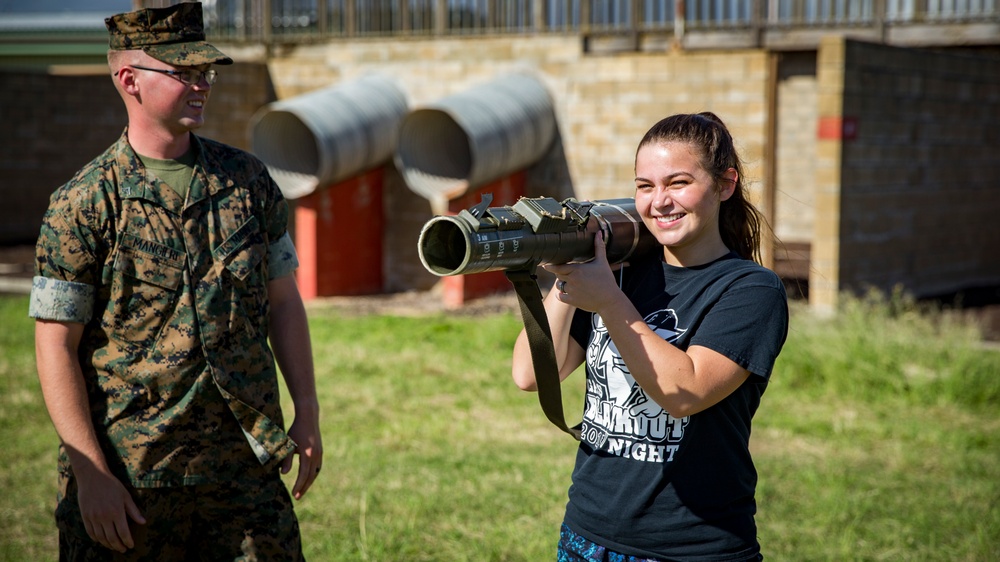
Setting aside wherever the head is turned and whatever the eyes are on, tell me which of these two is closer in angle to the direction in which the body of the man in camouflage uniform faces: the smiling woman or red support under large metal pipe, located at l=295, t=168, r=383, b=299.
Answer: the smiling woman

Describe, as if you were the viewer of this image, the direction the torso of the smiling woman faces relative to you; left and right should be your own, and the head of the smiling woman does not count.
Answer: facing the viewer and to the left of the viewer

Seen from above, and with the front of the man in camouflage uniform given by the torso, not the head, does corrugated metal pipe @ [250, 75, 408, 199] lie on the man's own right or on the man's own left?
on the man's own left

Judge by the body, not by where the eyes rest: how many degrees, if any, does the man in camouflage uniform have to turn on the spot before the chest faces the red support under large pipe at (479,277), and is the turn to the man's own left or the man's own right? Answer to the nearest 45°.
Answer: approximately 135° to the man's own left

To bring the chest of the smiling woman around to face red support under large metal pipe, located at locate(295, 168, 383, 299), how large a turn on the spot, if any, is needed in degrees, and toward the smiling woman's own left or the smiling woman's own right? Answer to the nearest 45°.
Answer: approximately 135° to the smiling woman's own right

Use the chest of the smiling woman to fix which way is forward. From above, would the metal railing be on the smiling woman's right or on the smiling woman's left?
on the smiling woman's right

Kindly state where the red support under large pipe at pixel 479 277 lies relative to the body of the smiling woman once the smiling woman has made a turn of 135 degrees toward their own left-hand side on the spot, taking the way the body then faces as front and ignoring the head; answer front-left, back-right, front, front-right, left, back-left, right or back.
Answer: left

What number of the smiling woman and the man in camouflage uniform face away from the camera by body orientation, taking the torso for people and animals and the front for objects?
0

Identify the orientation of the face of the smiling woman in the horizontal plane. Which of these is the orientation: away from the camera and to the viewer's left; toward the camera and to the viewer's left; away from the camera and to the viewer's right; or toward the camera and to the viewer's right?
toward the camera and to the viewer's left

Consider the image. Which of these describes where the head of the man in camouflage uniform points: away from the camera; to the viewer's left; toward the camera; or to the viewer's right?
to the viewer's right

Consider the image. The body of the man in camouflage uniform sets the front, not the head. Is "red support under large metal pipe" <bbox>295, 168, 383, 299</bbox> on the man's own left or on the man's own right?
on the man's own left

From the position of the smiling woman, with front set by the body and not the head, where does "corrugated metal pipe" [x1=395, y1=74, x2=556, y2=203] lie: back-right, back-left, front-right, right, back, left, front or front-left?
back-right

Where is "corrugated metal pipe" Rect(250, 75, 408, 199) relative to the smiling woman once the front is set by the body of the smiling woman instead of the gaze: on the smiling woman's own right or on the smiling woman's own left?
on the smiling woman's own right
